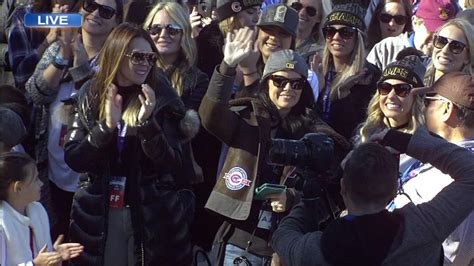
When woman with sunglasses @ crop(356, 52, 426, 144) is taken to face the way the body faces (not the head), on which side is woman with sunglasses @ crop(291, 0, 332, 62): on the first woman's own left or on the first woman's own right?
on the first woman's own right

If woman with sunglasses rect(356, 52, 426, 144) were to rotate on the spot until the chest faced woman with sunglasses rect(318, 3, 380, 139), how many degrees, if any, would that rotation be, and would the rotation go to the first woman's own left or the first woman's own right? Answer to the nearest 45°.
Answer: approximately 90° to the first woman's own right

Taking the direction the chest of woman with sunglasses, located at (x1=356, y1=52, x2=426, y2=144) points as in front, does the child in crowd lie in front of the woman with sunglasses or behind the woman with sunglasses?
in front

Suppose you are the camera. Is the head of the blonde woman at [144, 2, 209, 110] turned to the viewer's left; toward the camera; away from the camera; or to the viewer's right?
toward the camera

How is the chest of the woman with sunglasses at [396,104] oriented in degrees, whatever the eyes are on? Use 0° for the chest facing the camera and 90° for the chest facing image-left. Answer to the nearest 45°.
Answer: approximately 45°

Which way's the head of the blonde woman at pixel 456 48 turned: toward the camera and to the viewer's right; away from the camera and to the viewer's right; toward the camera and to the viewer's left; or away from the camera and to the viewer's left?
toward the camera and to the viewer's left

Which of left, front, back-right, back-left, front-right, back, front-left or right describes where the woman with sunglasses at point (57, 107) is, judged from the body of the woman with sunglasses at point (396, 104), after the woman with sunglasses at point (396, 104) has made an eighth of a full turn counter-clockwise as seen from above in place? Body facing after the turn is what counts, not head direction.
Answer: right

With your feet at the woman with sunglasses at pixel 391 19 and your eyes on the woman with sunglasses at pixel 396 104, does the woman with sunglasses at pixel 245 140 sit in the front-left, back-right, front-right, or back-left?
front-right

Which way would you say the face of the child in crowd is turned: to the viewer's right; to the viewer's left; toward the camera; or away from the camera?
to the viewer's right

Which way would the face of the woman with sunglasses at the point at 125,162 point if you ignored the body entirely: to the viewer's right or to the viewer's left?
to the viewer's right

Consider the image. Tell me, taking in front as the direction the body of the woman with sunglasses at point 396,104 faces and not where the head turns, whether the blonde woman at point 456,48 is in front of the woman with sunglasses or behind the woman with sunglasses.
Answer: behind

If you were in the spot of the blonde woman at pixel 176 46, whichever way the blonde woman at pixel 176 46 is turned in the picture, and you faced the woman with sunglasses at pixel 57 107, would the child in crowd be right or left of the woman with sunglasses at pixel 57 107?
left

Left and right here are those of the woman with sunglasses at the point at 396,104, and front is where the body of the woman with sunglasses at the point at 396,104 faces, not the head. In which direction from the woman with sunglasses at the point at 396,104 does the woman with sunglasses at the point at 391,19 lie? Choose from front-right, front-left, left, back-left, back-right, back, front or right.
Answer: back-right

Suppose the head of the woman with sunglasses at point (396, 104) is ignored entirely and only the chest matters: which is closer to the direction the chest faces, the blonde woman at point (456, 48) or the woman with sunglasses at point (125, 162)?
the woman with sunglasses
